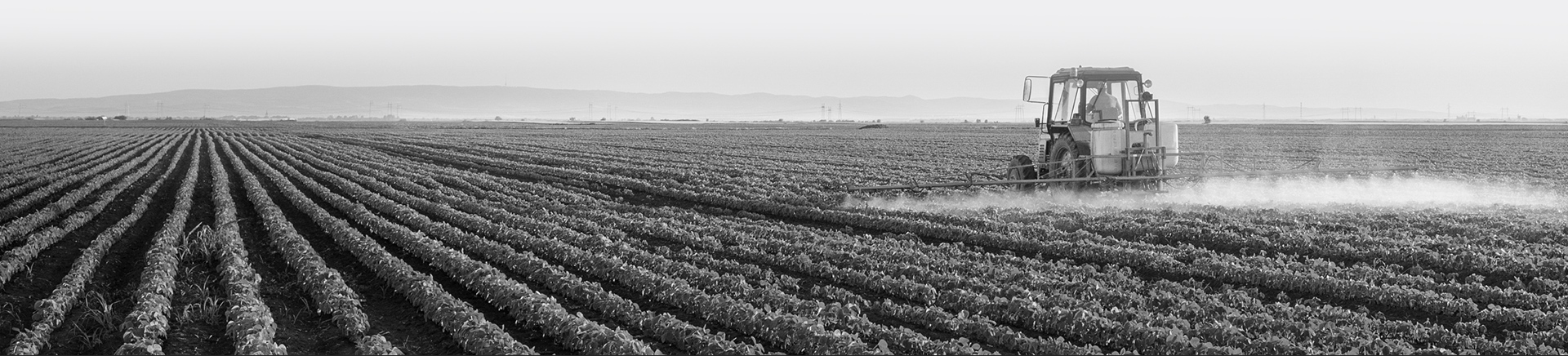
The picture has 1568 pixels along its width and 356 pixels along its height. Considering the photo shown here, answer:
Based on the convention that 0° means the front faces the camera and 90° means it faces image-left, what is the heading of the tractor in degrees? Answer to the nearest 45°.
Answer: approximately 135°
